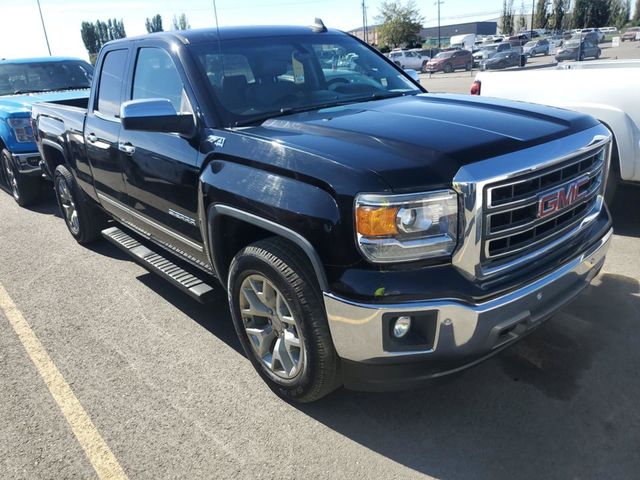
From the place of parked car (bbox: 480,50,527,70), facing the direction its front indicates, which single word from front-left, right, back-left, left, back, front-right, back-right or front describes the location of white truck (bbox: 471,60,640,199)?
front-left

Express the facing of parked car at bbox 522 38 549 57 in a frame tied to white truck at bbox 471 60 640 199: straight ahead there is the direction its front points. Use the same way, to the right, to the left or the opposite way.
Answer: to the right

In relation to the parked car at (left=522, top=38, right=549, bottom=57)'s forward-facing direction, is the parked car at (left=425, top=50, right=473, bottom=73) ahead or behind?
ahead

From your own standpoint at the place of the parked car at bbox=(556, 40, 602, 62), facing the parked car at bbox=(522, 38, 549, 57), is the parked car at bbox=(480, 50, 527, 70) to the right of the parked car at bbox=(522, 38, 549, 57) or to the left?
left

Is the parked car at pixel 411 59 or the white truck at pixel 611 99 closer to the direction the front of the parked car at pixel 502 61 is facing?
the white truck

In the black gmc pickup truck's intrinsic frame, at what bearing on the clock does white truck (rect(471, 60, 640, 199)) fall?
The white truck is roughly at 9 o'clock from the black gmc pickup truck.

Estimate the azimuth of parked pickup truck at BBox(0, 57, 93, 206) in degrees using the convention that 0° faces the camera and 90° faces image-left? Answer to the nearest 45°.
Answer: approximately 315°

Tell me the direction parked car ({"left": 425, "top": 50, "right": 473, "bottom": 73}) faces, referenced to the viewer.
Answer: facing the viewer and to the left of the viewer

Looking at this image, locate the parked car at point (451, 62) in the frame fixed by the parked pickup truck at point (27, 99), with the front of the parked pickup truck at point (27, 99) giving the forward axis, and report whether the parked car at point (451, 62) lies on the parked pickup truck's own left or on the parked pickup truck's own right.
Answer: on the parked pickup truck's own left
